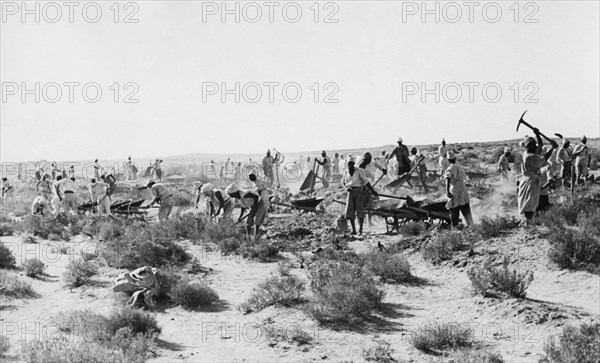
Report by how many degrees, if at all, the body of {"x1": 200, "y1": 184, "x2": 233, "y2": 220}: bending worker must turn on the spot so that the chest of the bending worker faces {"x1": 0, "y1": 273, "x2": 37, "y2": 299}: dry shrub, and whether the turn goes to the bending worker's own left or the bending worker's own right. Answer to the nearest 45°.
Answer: approximately 45° to the bending worker's own left

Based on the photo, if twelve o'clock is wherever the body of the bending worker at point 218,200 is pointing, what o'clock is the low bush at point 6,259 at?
The low bush is roughly at 11 o'clock from the bending worker.

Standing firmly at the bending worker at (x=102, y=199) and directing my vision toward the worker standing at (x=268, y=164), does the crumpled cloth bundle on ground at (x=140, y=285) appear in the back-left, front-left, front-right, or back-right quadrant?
back-right

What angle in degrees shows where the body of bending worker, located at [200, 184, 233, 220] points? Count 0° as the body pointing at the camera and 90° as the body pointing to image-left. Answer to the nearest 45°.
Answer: approximately 90°

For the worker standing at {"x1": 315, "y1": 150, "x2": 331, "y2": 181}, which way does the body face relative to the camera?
to the viewer's left
